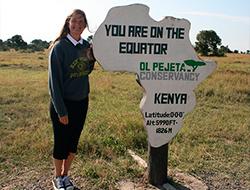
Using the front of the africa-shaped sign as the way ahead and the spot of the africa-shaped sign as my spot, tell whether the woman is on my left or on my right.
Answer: on my right

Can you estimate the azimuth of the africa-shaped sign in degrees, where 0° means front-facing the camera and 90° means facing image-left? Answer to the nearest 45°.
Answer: approximately 0°

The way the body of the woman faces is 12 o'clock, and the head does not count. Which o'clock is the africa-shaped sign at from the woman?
The africa-shaped sign is roughly at 10 o'clock from the woman.

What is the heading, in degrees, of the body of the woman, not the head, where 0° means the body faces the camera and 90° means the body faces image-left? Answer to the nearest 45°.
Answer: approximately 315°
